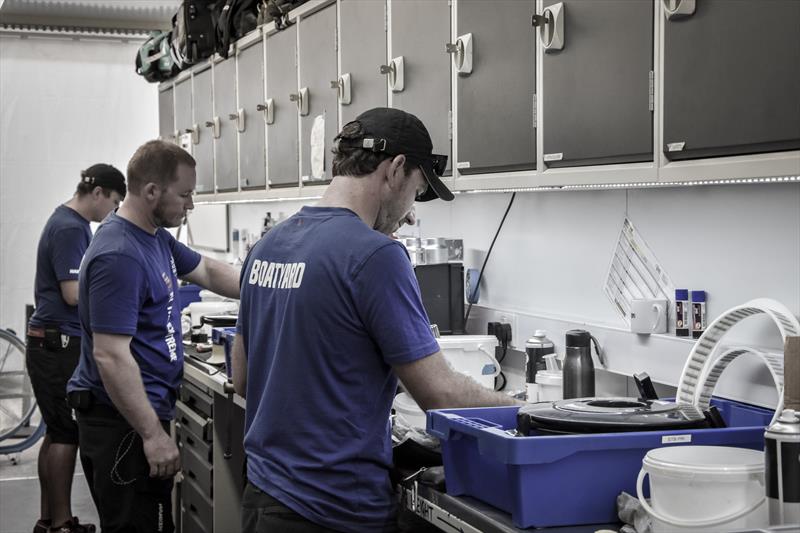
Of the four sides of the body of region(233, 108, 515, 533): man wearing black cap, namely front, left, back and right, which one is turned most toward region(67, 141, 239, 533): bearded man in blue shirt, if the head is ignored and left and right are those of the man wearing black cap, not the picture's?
left

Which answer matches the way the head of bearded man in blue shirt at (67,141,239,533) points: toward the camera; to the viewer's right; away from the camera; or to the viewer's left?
to the viewer's right

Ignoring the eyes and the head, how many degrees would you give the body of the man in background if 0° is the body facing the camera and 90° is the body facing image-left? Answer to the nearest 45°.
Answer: approximately 270°

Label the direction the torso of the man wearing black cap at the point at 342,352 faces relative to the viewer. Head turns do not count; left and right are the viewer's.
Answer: facing away from the viewer and to the right of the viewer

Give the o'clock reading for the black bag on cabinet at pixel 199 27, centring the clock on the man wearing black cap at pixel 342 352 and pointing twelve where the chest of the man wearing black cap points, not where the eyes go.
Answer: The black bag on cabinet is roughly at 10 o'clock from the man wearing black cap.

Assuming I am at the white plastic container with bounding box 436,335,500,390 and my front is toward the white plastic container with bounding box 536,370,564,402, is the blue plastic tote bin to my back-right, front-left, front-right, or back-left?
front-right

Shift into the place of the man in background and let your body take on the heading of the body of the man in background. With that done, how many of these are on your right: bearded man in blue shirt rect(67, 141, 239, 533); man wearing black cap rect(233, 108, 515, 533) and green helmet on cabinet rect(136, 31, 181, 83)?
2

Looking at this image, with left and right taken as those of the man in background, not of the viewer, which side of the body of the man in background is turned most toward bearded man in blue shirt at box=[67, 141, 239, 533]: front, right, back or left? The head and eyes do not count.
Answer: right

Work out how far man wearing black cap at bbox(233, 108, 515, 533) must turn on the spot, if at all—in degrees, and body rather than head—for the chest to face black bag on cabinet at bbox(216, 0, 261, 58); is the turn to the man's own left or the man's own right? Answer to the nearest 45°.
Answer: approximately 45° to the man's own left

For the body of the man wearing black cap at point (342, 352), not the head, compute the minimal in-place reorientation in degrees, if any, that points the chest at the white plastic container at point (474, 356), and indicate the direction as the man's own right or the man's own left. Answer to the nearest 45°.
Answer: approximately 45° to the man's own left

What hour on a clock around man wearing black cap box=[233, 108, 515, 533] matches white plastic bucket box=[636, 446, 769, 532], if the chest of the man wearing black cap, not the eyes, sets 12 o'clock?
The white plastic bucket is roughly at 3 o'clock from the man wearing black cap.

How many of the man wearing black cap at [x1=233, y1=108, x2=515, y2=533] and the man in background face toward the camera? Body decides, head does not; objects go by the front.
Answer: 0

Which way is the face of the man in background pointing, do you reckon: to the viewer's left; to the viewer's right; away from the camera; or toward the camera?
to the viewer's right

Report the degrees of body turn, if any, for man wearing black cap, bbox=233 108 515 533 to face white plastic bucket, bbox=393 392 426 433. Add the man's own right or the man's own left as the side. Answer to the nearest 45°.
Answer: approximately 45° to the man's own left

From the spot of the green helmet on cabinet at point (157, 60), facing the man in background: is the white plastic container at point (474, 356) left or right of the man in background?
left
